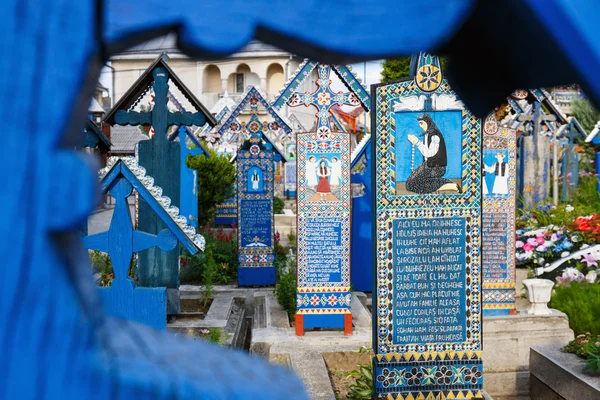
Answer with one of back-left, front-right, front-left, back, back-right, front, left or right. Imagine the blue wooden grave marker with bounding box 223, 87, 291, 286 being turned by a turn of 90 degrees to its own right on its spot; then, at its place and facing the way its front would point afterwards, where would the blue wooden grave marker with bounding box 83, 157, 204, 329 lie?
left

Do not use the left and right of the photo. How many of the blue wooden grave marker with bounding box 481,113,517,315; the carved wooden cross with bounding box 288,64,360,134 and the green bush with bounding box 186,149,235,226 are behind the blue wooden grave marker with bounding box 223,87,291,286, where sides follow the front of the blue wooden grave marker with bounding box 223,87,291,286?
1

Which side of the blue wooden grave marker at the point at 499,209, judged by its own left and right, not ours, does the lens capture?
front

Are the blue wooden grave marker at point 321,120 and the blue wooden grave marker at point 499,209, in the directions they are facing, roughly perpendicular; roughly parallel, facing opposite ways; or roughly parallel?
roughly parallel

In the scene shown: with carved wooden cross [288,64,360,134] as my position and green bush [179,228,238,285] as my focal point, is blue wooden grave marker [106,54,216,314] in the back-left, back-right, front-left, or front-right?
front-left

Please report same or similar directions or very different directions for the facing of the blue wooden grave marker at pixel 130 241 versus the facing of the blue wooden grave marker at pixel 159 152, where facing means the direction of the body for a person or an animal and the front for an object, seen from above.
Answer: same or similar directions

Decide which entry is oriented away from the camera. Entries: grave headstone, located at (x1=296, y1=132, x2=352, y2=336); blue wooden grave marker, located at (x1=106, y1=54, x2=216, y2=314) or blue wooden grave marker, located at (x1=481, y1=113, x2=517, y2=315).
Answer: blue wooden grave marker, located at (x1=106, y1=54, x2=216, y2=314)

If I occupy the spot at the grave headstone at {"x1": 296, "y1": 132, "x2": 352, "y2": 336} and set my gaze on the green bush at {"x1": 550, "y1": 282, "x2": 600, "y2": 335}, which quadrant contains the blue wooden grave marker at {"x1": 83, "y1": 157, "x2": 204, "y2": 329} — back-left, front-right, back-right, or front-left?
back-right

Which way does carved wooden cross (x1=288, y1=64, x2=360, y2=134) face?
toward the camera

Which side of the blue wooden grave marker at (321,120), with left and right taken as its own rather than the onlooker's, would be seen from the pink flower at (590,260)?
left

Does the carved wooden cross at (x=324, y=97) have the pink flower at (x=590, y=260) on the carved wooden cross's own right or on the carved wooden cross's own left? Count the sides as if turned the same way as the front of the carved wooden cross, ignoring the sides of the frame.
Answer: on the carved wooden cross's own left

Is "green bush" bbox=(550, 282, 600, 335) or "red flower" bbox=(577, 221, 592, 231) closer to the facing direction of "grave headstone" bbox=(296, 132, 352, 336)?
the green bush

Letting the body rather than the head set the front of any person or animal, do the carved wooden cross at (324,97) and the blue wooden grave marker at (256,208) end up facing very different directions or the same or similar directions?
same or similar directions

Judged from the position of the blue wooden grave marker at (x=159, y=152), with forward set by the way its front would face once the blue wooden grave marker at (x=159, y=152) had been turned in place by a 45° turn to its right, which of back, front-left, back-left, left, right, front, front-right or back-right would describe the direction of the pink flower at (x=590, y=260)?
front-right
